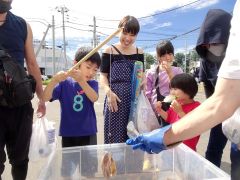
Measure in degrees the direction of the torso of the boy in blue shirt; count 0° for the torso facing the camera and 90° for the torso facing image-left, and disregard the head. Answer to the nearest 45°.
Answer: approximately 0°

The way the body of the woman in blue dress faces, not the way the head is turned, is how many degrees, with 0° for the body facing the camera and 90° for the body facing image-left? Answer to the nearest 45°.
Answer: approximately 0°

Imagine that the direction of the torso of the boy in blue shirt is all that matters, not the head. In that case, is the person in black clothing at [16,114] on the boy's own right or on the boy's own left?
on the boy's own right

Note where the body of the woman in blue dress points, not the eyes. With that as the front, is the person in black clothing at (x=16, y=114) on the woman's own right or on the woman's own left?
on the woman's own right
